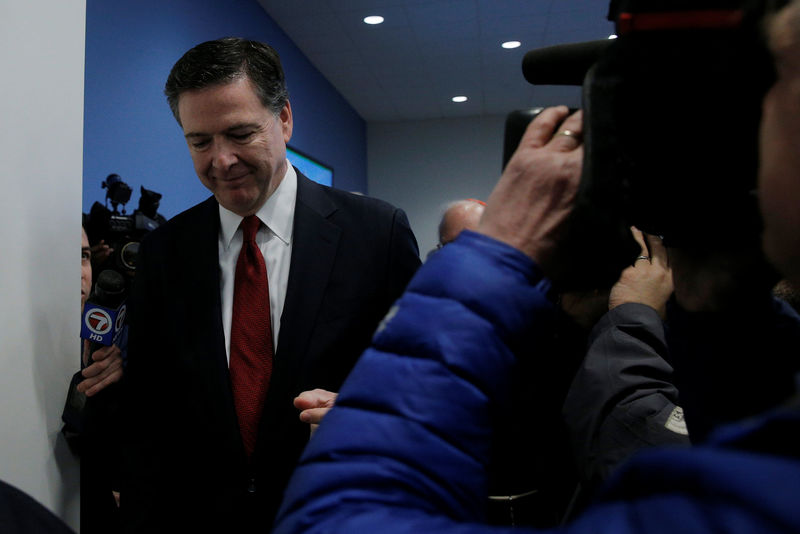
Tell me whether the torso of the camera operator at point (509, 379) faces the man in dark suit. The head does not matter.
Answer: yes

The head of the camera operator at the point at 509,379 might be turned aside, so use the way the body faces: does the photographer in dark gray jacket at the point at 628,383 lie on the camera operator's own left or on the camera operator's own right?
on the camera operator's own right

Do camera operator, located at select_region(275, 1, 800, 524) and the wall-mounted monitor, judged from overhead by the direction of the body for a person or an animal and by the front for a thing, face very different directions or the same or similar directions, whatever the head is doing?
very different directions

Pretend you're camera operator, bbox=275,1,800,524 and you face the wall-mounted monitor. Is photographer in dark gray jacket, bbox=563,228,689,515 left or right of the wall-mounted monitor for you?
right

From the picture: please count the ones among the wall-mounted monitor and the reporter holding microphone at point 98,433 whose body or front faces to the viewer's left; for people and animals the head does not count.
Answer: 0

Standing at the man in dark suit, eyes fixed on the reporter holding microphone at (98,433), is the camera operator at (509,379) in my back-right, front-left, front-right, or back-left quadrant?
back-left

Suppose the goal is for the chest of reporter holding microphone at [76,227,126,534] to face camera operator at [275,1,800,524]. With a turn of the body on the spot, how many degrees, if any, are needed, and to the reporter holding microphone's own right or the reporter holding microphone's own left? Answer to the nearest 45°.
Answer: approximately 45° to the reporter holding microphone's own right

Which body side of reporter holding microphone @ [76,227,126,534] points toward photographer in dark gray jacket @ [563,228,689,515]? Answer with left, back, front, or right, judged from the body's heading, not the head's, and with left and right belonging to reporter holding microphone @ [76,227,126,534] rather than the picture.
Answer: front

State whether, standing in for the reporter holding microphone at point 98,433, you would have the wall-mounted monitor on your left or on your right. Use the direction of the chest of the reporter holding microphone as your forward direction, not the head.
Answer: on your left

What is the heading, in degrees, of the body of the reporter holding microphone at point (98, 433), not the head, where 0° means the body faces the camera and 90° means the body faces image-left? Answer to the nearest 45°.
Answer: approximately 315°

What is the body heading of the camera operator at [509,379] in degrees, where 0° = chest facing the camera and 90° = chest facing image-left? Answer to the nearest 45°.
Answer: approximately 135°

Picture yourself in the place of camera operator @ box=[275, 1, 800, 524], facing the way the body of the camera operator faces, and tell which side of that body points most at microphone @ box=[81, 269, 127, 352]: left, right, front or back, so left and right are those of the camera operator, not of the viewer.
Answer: front

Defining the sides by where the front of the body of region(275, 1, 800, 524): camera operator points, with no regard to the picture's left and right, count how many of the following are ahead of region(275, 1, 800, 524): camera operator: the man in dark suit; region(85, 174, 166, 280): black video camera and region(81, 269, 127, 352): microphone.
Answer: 3

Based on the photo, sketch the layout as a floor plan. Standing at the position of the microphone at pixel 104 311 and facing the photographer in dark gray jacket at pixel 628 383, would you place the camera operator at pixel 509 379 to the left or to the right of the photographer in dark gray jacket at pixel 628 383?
right
